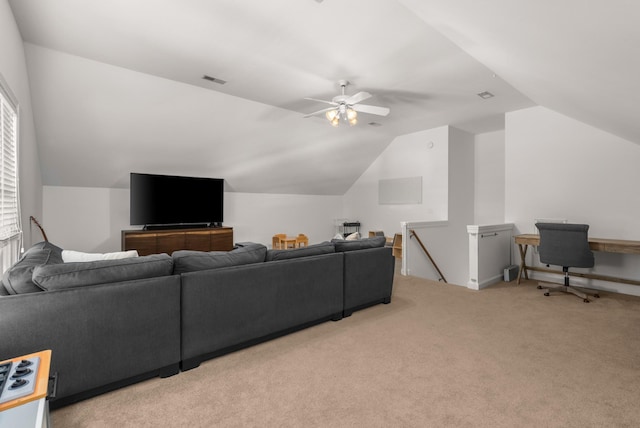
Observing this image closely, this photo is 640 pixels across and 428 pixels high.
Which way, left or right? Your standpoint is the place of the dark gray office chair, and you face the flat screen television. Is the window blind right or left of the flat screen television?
left

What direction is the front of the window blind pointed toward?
to the viewer's right

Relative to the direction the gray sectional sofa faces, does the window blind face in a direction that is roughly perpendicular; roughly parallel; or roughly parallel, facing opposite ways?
roughly perpendicular

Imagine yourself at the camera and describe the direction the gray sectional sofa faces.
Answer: facing away from the viewer and to the left of the viewer

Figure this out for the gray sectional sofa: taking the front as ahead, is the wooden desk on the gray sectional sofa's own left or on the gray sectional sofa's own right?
on the gray sectional sofa's own right

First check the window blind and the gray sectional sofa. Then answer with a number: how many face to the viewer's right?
1

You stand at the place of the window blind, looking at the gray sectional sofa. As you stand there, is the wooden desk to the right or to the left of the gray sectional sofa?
left
